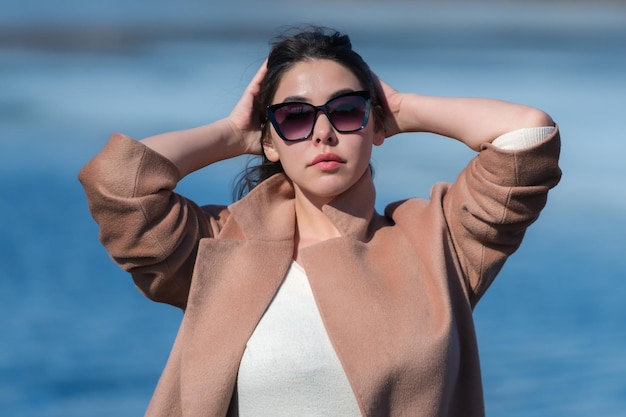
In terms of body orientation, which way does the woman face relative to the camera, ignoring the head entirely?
toward the camera
